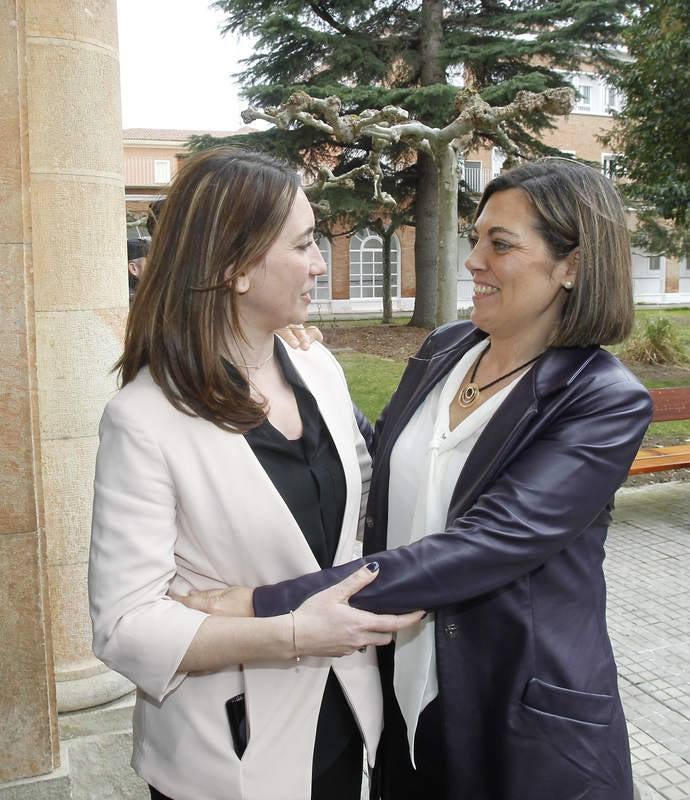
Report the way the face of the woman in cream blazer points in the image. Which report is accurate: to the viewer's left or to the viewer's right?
to the viewer's right

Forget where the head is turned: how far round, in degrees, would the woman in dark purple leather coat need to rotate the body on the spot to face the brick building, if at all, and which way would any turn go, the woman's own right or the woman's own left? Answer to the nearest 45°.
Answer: approximately 135° to the woman's own right

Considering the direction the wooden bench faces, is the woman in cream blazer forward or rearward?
forward

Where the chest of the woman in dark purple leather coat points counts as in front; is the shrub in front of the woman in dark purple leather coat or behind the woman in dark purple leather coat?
behind

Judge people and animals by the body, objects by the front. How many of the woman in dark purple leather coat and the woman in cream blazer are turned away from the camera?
0

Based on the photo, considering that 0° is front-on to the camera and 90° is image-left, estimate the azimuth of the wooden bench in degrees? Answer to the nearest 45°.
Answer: approximately 0°

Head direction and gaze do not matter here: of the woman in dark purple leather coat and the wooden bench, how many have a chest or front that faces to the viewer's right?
0

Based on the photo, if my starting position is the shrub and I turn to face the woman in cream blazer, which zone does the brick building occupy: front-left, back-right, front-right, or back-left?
back-right

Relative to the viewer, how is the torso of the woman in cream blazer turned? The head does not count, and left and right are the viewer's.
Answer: facing the viewer and to the right of the viewer

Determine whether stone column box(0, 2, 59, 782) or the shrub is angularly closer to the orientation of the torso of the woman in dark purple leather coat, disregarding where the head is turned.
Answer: the stone column

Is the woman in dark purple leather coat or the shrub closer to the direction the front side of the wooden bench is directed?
the woman in dark purple leather coat

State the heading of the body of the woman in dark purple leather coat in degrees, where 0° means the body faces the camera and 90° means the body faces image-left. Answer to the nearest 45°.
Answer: approximately 45°

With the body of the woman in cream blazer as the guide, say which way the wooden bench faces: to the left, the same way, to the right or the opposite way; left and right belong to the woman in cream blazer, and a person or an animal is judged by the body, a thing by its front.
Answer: to the right

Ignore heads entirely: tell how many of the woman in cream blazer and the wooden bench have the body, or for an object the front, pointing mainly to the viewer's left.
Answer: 0
